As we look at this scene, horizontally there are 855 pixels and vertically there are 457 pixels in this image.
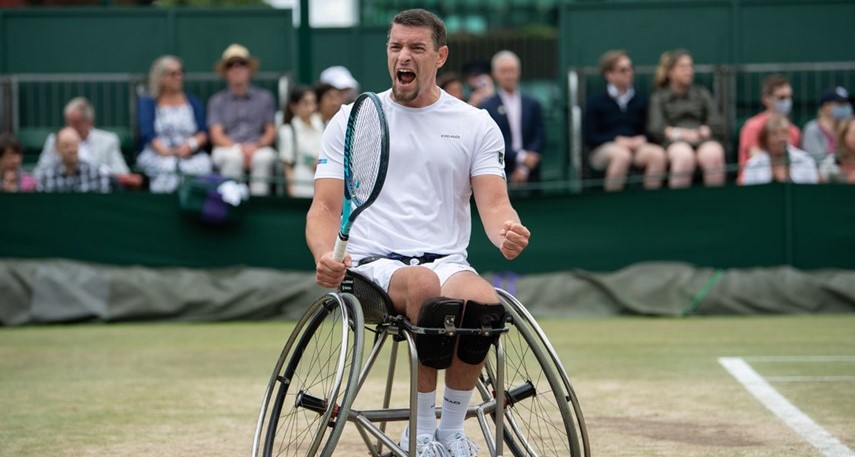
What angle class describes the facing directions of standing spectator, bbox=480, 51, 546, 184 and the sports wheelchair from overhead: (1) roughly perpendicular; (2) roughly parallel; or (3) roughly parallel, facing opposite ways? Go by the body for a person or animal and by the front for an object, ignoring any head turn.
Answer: roughly parallel

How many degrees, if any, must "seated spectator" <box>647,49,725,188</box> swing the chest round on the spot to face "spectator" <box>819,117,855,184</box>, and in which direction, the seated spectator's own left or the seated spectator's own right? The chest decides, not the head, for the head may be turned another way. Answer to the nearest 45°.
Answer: approximately 90° to the seated spectator's own left

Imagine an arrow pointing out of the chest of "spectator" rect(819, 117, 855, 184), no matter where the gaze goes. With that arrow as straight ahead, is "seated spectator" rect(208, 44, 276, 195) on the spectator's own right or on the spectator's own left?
on the spectator's own right

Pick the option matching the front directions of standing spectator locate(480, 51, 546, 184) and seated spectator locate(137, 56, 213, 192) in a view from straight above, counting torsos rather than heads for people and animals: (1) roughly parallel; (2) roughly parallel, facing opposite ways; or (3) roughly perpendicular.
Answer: roughly parallel

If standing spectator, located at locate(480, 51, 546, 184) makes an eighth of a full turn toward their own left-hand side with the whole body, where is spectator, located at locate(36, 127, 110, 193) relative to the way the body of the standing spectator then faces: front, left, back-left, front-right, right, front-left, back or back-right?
back-right

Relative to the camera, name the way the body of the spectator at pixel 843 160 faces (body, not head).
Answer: toward the camera

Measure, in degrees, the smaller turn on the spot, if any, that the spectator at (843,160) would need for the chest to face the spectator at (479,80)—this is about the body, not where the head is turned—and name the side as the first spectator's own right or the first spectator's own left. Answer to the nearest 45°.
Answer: approximately 90° to the first spectator's own right

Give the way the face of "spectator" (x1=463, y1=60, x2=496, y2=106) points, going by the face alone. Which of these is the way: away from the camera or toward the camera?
toward the camera

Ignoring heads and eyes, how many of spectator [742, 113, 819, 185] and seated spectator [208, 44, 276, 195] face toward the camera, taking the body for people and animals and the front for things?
2

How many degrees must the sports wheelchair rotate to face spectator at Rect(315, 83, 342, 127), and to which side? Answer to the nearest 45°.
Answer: approximately 180°

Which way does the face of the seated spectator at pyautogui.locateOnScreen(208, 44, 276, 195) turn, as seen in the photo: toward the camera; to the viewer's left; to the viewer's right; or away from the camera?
toward the camera

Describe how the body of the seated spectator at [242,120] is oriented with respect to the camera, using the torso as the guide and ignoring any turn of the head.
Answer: toward the camera

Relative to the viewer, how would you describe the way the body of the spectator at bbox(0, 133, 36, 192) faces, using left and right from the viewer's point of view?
facing the viewer
